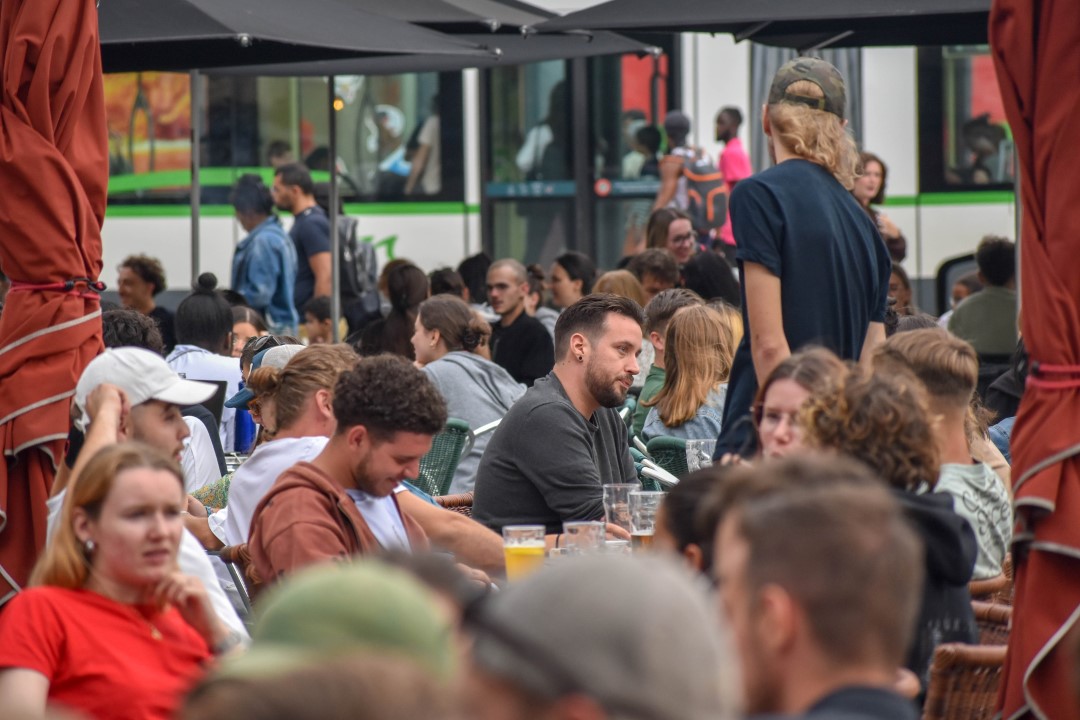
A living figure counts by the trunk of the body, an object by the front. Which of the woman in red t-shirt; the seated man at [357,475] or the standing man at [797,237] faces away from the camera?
the standing man

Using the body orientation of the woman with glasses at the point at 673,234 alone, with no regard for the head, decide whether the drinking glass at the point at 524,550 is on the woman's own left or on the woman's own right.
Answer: on the woman's own right

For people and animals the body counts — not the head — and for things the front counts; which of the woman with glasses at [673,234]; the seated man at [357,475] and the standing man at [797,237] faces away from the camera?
the standing man

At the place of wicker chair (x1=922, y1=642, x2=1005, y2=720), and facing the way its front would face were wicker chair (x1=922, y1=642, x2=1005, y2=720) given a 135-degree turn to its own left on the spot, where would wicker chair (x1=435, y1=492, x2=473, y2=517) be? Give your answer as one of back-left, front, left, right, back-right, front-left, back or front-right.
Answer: back-right

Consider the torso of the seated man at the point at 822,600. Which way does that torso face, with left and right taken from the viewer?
facing away from the viewer and to the left of the viewer

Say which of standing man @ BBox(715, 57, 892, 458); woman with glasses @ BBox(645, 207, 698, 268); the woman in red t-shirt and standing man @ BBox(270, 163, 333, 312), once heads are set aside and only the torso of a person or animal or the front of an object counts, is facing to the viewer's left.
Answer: standing man @ BBox(270, 163, 333, 312)

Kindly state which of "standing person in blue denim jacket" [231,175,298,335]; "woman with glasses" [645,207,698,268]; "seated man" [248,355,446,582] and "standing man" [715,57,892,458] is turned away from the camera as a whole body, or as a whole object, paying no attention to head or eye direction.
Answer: "standing man" [715,57,892,458]

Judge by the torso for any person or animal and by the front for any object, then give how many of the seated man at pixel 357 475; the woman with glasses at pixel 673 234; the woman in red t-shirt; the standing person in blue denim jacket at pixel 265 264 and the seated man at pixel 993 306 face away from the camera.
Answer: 1

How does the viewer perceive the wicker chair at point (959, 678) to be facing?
facing away from the viewer and to the left of the viewer

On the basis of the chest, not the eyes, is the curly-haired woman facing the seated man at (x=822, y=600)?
no

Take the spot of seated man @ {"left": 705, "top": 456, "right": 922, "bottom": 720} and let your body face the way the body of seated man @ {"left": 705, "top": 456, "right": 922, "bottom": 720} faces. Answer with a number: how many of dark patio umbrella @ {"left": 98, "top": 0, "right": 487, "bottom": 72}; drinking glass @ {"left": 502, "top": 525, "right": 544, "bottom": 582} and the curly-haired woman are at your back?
0

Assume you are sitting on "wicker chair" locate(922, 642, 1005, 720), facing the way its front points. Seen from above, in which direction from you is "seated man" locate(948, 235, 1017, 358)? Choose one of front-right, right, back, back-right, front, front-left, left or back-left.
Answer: front-right

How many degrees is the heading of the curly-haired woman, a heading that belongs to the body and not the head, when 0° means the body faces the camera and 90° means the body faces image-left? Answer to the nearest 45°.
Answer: approximately 135°

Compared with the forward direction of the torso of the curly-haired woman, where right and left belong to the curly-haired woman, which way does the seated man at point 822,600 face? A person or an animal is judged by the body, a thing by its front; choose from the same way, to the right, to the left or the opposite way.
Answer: the same way

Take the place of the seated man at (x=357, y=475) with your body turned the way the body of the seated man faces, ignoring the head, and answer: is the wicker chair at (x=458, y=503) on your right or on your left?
on your left

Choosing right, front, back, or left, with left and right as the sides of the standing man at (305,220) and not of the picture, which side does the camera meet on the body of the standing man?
left
